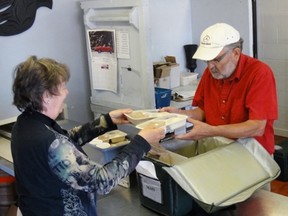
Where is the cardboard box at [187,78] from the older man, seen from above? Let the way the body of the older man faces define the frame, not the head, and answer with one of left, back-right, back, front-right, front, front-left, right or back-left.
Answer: back-right

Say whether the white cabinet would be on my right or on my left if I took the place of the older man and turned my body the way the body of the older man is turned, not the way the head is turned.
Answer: on my right

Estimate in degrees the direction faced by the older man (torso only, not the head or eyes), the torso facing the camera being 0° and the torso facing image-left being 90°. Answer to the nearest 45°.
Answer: approximately 45°

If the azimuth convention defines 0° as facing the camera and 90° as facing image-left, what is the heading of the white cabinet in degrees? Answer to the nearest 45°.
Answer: approximately 45°

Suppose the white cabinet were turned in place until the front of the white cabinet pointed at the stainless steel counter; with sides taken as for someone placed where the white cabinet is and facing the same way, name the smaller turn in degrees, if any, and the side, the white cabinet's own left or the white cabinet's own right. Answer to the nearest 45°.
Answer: approximately 45° to the white cabinet's own left

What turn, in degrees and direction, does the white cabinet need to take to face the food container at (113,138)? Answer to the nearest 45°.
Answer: approximately 45° to its left

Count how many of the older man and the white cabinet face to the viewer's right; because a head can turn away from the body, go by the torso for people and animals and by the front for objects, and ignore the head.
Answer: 0

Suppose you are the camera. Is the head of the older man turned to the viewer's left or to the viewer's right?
to the viewer's left
